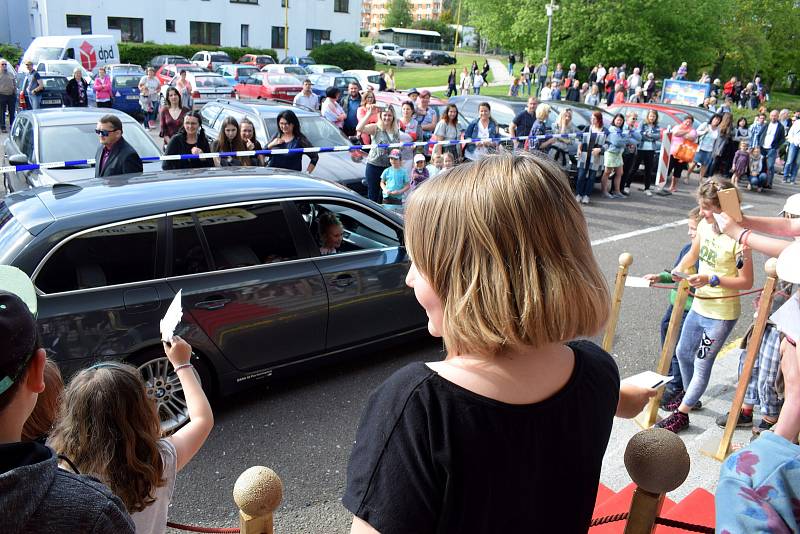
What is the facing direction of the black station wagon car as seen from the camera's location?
facing away from the viewer and to the right of the viewer

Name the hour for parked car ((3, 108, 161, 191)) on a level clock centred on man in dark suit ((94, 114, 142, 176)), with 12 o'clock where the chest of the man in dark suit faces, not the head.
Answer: The parked car is roughly at 4 o'clock from the man in dark suit.

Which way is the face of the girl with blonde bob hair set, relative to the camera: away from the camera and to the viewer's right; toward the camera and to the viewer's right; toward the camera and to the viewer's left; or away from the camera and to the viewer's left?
away from the camera and to the viewer's left

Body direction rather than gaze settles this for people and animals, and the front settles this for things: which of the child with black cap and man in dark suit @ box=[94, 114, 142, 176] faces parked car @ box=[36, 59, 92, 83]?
the child with black cap

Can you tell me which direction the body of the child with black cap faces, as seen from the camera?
away from the camera

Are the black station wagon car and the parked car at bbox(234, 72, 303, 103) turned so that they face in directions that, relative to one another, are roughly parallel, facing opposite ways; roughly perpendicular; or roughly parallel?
roughly perpendicular

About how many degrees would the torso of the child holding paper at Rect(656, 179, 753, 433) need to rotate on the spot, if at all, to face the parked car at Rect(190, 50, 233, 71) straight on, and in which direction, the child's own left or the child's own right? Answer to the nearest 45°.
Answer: approximately 90° to the child's own right

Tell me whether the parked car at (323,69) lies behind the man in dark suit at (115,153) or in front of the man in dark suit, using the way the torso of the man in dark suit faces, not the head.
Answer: behind
